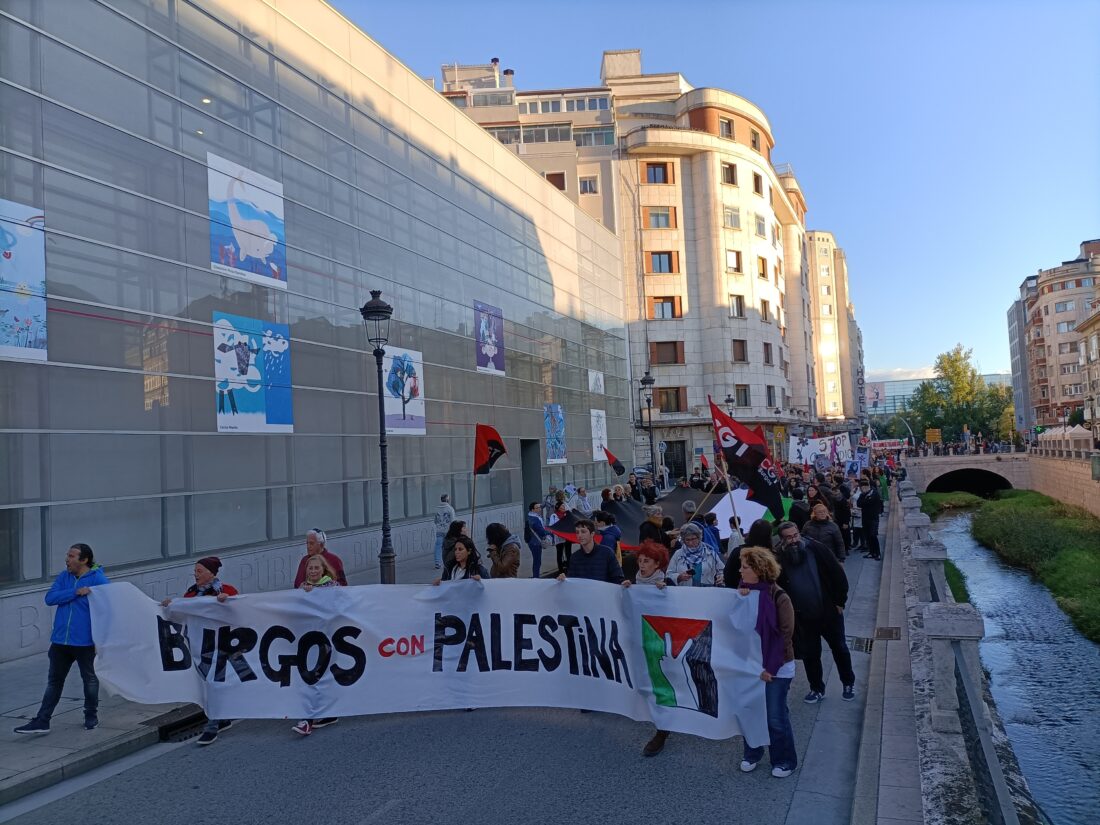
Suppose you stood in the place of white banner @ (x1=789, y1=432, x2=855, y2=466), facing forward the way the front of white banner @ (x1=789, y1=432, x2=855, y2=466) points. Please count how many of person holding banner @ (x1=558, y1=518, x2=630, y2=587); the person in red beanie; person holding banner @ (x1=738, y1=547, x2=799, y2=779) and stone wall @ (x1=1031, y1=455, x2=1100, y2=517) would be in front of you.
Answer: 3

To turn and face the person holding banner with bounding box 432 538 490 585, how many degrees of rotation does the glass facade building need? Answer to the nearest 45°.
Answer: approximately 45° to its right

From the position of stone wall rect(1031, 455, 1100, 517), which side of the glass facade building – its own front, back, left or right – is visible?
left

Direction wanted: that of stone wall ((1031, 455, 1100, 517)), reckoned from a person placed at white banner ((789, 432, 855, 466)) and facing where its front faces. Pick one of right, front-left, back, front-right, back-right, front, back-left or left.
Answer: back-left

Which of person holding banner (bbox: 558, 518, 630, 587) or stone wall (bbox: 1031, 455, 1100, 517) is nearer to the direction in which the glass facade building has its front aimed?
the person holding banner

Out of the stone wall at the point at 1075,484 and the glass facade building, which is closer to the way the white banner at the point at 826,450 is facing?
the glass facade building

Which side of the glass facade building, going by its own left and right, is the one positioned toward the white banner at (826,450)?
left

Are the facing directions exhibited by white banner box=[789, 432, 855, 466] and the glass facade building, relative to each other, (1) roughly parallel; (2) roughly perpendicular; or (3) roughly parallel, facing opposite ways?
roughly perpendicular

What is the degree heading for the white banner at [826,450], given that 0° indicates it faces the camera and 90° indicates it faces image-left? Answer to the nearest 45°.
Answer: approximately 0°

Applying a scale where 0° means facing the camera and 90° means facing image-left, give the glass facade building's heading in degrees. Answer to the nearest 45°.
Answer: approximately 315°

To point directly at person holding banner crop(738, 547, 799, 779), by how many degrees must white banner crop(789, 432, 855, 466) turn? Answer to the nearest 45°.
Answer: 0° — it already faces them

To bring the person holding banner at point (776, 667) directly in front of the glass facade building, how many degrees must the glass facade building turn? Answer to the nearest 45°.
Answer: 0° — it already faces them

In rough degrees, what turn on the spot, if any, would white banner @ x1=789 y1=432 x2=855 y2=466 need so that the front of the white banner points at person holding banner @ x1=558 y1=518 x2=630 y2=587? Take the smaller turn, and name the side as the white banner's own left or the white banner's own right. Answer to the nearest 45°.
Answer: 0° — it already faces them
